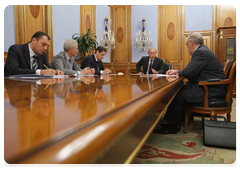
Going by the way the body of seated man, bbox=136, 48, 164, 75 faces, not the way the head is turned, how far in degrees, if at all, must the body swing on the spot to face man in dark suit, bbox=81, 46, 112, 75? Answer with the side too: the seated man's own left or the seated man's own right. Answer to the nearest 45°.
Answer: approximately 45° to the seated man's own right

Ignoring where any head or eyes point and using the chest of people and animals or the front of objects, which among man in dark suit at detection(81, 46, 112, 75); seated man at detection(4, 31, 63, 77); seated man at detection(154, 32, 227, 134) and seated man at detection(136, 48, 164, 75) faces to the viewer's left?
seated man at detection(154, 32, 227, 134)

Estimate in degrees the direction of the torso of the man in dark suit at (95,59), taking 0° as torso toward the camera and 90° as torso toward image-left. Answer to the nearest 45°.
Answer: approximately 315°

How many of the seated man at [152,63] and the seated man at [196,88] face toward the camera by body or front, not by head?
1

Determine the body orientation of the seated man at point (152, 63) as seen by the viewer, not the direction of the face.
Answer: toward the camera

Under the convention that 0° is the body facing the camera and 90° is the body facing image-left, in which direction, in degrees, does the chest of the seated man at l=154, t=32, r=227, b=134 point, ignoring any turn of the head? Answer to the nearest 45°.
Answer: approximately 90°

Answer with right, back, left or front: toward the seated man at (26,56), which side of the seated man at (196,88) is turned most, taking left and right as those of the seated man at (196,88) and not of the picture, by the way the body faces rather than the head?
front

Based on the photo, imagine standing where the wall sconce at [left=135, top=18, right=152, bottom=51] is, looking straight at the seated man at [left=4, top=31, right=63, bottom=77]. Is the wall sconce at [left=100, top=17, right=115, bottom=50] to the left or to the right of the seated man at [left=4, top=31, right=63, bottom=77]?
right
